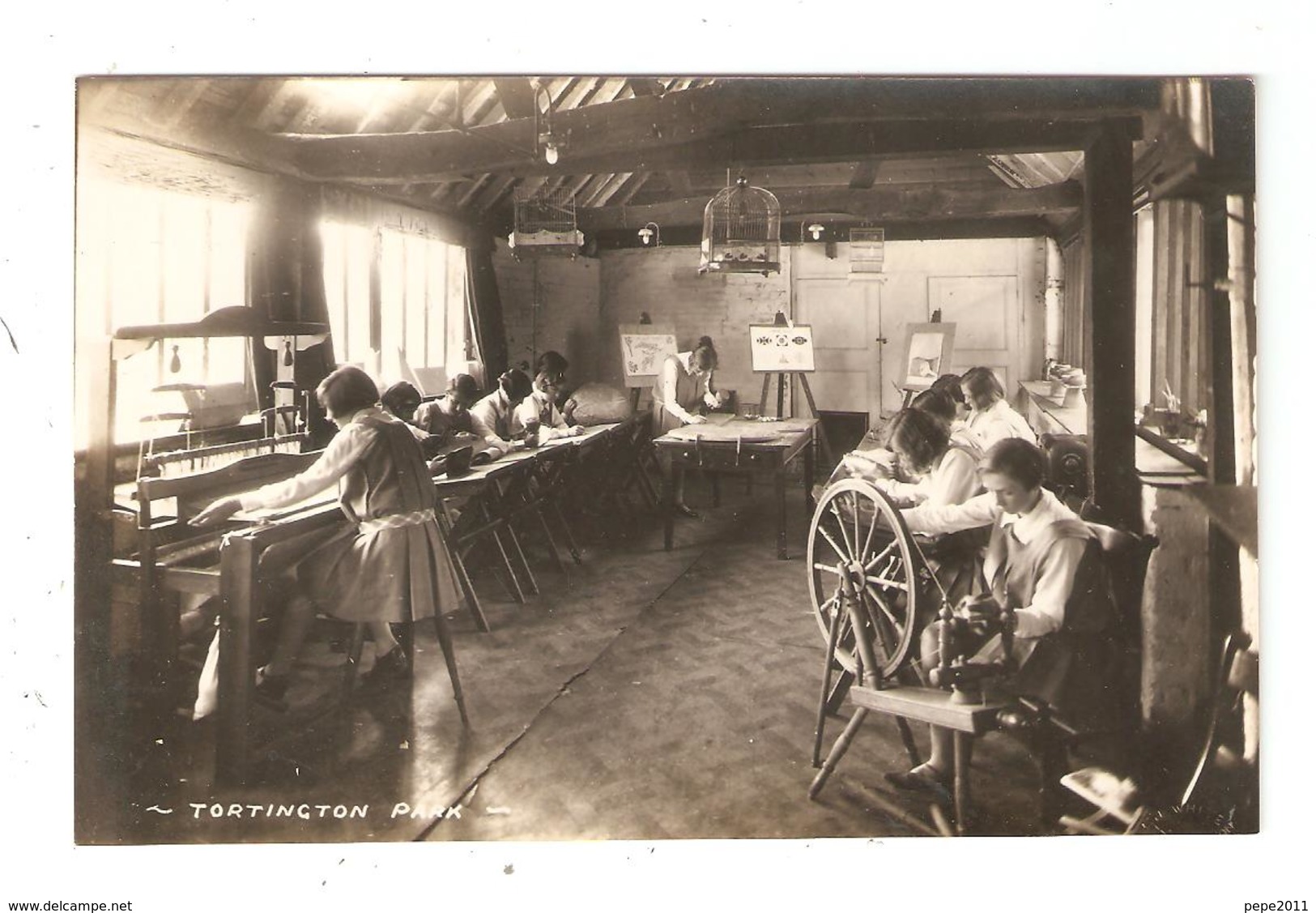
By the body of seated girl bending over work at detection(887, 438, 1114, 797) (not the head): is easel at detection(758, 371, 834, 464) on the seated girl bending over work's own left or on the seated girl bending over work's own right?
on the seated girl bending over work's own right

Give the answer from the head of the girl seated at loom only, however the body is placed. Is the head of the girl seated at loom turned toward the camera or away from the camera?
away from the camera

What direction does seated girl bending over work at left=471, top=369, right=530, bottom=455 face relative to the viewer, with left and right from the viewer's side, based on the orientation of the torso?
facing to the right of the viewer

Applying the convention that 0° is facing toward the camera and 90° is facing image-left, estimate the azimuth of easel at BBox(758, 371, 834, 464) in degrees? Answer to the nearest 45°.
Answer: approximately 0°

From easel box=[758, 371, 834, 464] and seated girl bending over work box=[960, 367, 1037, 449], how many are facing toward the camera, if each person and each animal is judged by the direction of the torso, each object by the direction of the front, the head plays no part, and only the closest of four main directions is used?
1
